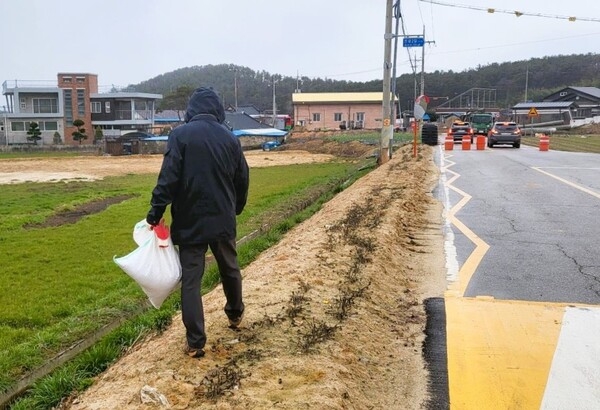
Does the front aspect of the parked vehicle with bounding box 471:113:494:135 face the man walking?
yes

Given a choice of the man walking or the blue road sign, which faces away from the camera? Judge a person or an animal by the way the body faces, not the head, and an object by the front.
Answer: the man walking

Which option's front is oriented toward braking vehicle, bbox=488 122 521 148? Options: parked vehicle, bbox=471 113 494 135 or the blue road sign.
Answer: parked vehicle, bbox=471 113 494 135

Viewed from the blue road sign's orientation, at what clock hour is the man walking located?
The man walking is roughly at 12 o'clock from the blue road sign.

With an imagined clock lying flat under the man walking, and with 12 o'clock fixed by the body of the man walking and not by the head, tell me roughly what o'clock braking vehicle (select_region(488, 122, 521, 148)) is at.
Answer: The braking vehicle is roughly at 1 o'clock from the man walking.

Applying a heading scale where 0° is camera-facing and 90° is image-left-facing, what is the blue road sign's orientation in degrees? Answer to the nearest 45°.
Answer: approximately 0°

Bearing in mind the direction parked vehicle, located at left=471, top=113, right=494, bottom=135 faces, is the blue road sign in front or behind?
in front

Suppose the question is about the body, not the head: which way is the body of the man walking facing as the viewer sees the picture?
away from the camera

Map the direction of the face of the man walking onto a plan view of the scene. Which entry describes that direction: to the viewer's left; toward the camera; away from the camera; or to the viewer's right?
away from the camera
